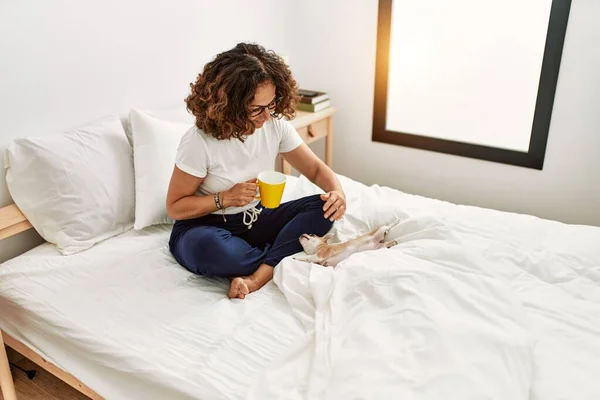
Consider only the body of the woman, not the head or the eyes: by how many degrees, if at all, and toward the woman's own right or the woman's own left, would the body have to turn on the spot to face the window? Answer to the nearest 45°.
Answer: approximately 90° to the woman's own left

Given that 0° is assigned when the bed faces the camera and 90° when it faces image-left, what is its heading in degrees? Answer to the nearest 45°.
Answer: approximately 315°

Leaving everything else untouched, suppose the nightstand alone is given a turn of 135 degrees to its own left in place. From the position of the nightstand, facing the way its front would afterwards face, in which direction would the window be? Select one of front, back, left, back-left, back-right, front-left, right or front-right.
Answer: right

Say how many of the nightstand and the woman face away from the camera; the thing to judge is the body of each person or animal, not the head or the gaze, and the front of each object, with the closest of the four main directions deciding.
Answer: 0

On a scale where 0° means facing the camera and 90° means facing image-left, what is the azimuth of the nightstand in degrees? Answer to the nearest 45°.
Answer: approximately 315°

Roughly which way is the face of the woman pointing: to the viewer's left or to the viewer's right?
to the viewer's right

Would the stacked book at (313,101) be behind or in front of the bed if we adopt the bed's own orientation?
behind
